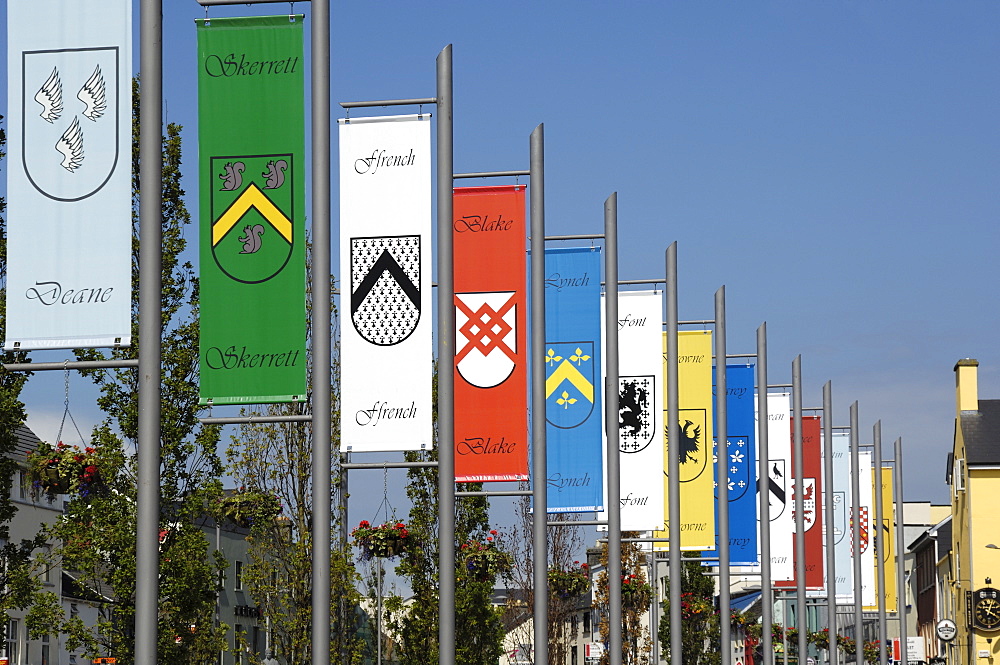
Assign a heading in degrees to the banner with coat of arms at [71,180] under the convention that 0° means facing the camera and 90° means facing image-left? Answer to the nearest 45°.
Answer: approximately 0°

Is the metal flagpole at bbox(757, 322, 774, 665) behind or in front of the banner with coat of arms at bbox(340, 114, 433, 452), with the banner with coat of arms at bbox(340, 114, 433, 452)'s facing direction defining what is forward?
behind

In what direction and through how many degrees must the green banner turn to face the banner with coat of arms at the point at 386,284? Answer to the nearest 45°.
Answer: approximately 135° to its left

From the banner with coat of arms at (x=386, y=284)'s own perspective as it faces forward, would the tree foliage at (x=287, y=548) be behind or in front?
behind

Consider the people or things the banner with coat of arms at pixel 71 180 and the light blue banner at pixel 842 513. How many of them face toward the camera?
2

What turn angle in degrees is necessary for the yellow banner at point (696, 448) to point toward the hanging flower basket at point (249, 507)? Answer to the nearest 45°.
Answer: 0° — it already faces it
